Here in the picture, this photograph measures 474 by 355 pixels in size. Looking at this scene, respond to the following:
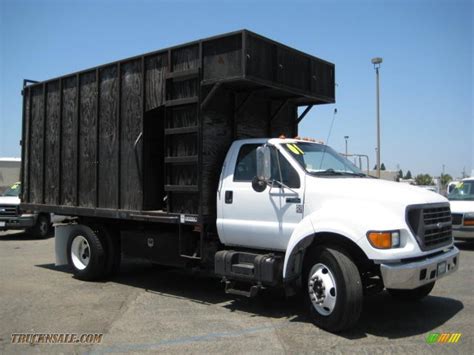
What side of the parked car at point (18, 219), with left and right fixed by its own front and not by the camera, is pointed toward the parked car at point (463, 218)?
left

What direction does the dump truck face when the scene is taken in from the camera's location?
facing the viewer and to the right of the viewer

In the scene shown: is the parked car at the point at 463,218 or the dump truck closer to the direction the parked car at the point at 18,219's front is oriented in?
the dump truck

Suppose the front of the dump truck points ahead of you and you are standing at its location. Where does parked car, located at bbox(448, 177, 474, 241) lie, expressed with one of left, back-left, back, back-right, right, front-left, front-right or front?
left

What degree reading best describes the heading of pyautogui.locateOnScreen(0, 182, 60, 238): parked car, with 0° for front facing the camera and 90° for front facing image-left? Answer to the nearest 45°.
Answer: approximately 45°

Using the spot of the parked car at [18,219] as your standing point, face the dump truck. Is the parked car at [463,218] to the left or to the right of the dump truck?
left

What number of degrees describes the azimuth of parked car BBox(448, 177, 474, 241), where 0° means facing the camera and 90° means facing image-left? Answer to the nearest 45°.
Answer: approximately 45°

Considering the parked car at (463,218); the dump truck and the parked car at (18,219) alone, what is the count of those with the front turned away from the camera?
0

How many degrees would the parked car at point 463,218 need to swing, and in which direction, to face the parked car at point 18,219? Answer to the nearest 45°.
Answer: approximately 45° to its right

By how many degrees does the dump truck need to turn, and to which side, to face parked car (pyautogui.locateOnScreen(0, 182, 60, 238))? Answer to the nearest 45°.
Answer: approximately 180°

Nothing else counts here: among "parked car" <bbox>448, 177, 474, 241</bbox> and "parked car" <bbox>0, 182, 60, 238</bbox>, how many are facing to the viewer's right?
0
